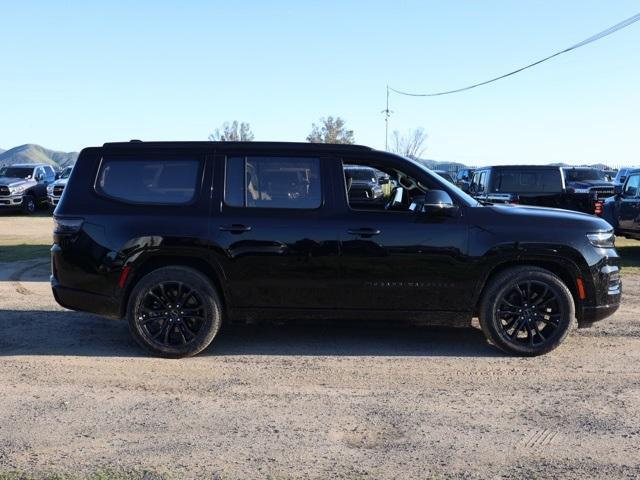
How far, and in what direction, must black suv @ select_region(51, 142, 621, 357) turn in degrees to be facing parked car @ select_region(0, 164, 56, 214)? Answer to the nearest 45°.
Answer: approximately 135° to its left

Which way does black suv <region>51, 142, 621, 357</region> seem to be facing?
to the viewer's right

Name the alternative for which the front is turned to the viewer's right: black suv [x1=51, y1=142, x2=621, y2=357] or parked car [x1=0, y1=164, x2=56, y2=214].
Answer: the black suv

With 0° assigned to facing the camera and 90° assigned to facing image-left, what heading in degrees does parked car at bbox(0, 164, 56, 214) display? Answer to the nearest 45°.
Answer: approximately 45°

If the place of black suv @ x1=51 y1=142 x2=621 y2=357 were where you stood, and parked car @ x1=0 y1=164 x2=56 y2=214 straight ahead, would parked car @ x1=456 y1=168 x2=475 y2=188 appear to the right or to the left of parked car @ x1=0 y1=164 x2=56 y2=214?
right

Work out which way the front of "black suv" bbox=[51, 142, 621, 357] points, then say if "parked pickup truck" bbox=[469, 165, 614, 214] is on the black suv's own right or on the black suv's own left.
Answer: on the black suv's own left

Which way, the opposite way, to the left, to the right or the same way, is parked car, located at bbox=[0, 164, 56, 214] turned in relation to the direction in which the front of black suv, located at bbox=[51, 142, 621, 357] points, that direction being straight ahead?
to the right

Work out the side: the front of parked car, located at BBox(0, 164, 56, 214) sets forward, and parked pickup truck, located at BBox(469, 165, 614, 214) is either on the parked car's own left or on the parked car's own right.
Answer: on the parked car's own left

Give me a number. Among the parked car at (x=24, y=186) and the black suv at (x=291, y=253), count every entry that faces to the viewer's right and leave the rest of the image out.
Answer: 1

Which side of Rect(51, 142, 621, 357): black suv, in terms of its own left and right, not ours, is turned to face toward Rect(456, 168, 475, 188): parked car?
left

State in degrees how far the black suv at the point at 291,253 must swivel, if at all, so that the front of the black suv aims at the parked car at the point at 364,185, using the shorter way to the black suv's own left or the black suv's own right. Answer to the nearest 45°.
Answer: approximately 45° to the black suv's own left
